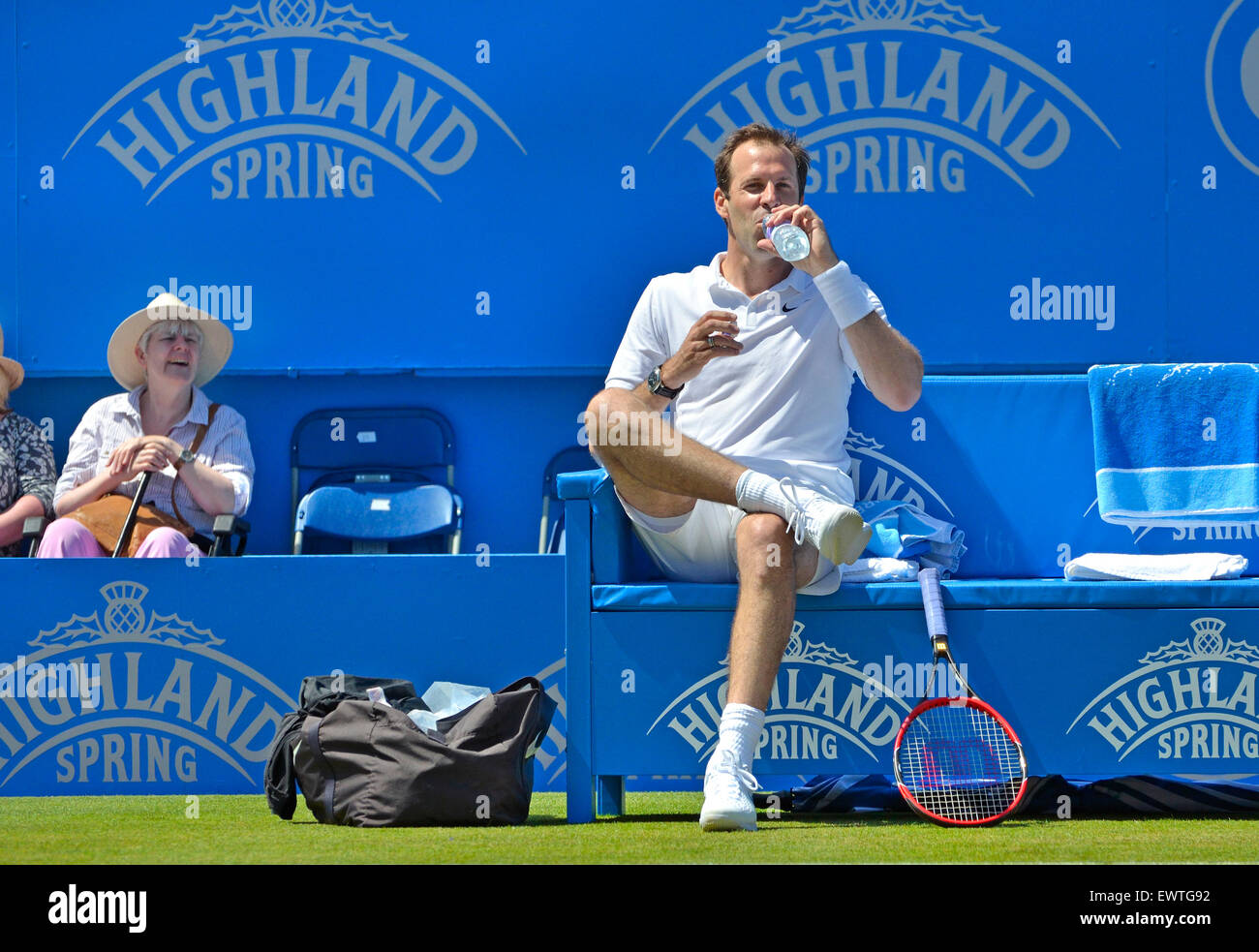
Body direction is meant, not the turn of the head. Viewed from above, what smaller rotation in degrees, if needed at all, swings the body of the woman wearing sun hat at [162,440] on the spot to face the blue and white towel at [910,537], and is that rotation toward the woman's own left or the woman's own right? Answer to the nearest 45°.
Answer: approximately 45° to the woman's own left

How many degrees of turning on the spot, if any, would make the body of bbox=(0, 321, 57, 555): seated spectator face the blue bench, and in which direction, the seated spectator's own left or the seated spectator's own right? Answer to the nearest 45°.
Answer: approximately 45° to the seated spectator's own left

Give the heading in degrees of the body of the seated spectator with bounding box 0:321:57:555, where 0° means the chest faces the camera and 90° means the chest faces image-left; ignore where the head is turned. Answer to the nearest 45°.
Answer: approximately 0°

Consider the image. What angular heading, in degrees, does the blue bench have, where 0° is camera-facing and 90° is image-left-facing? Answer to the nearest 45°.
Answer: approximately 0°
